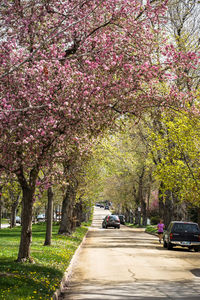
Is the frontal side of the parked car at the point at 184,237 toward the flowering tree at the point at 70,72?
no

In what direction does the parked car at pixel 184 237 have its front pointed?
away from the camera
